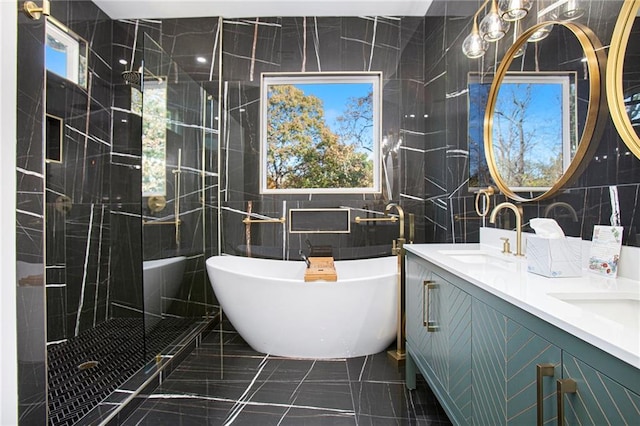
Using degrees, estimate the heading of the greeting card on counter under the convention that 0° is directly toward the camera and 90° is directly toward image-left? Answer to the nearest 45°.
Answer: approximately 45°

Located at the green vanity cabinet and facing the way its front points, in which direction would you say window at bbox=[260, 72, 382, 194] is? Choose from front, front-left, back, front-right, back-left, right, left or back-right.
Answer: right

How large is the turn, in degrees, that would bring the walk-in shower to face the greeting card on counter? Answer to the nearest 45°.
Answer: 0° — it already faces it

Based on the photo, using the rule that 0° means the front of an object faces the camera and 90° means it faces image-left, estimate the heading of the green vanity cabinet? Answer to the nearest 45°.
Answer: approximately 45°
